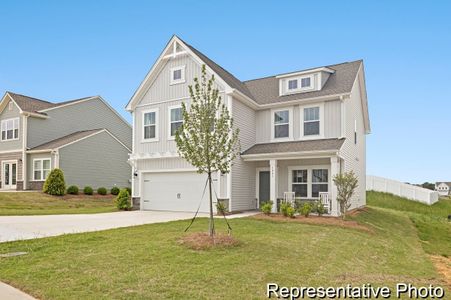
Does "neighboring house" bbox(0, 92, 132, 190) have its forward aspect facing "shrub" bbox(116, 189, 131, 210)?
no

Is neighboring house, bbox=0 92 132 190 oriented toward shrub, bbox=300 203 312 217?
no

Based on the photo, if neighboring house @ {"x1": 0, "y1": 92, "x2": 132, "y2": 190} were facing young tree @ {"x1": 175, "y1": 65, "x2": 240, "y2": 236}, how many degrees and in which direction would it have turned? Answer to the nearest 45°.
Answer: approximately 45° to its left

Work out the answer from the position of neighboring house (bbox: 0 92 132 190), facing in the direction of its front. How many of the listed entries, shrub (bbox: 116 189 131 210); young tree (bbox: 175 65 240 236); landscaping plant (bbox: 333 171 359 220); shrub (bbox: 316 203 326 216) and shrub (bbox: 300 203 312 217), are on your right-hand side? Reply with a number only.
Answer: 0

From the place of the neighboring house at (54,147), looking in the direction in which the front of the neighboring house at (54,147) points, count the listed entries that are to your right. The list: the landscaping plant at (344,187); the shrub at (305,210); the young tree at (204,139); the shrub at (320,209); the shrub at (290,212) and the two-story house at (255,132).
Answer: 0

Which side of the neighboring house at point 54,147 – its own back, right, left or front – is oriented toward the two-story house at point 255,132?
left

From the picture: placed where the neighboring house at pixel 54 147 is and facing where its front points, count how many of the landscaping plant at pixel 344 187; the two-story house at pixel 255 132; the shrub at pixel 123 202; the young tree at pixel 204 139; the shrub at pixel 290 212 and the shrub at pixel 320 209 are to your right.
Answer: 0

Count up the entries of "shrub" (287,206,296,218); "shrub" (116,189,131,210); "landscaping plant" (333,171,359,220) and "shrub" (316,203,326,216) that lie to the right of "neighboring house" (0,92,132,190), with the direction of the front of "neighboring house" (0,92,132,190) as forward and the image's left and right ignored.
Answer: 0

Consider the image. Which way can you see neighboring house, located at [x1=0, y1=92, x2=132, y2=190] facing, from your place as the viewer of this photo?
facing the viewer and to the left of the viewer

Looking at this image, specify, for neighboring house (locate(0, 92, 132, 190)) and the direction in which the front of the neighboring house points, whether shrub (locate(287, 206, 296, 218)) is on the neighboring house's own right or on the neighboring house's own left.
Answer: on the neighboring house's own left

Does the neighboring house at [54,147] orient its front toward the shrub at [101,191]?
no
